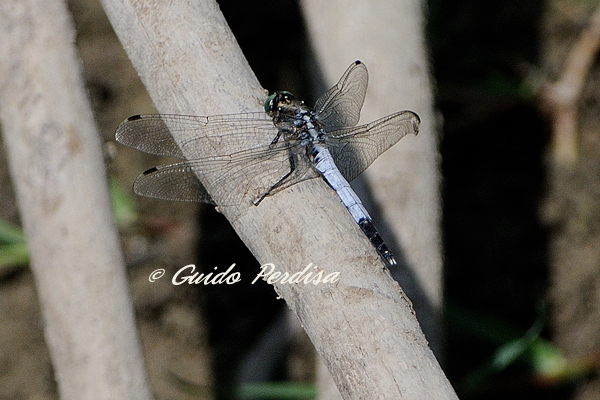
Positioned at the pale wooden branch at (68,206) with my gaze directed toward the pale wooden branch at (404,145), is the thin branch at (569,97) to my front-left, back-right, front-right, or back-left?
front-left

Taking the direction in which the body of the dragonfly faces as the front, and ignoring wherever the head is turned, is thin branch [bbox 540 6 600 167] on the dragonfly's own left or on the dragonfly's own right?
on the dragonfly's own right

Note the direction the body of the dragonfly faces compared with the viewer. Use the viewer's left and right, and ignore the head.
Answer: facing away from the viewer and to the left of the viewer
